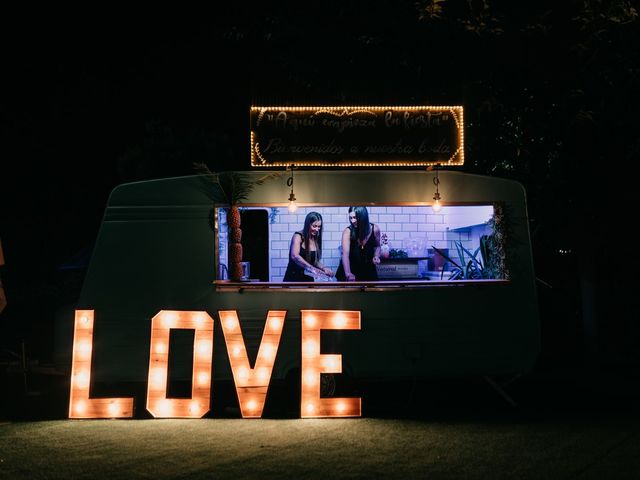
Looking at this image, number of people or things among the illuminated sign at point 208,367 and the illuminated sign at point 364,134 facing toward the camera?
2

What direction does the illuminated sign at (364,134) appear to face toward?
toward the camera

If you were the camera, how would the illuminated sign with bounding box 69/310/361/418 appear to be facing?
facing the viewer

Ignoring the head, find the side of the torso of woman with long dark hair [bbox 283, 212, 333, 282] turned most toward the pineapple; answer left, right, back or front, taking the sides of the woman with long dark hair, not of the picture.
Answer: right

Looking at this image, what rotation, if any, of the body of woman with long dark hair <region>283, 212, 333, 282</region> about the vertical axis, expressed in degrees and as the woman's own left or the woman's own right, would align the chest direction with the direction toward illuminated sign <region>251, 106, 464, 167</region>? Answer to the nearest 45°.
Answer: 0° — they already face it

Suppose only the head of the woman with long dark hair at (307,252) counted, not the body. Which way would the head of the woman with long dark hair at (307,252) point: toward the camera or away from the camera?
toward the camera

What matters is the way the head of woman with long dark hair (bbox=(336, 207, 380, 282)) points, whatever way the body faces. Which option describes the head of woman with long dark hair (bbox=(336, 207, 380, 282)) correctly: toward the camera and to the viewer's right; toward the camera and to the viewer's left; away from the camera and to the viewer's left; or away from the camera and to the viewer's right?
toward the camera and to the viewer's left

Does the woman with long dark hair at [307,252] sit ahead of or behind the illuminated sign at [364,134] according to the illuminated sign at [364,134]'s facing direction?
behind
